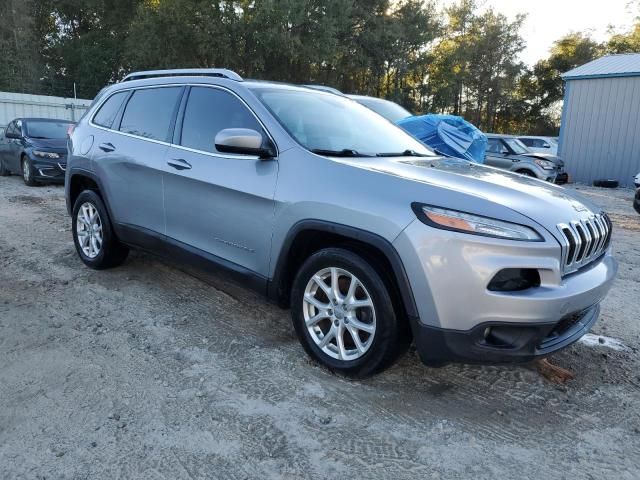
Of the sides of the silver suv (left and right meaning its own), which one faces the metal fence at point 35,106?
back

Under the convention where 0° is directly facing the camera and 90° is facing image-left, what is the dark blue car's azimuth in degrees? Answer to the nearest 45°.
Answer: approximately 315°

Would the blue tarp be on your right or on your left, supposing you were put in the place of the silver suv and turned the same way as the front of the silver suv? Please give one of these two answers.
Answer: on your left

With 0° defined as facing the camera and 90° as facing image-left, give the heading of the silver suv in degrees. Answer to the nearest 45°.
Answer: approximately 315°

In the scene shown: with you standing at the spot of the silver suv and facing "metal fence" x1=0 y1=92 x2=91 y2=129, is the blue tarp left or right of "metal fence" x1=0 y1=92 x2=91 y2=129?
right

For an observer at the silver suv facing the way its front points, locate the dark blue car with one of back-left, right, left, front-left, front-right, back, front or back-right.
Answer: back

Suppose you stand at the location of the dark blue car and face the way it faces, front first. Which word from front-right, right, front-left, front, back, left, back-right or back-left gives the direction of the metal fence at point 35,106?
back-left

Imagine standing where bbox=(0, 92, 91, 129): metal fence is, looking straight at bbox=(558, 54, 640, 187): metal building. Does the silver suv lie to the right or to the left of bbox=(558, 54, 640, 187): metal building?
right

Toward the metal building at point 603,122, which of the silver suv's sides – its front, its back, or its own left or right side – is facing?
left

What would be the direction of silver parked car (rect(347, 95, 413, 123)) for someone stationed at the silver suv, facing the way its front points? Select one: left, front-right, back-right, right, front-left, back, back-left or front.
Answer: back-left
